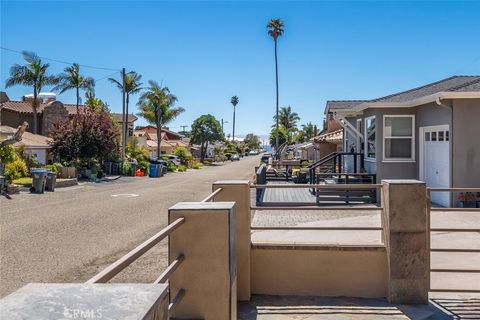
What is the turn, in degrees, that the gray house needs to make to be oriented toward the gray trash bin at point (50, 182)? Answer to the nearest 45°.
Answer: approximately 45° to its right

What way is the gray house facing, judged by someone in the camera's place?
facing the viewer and to the left of the viewer

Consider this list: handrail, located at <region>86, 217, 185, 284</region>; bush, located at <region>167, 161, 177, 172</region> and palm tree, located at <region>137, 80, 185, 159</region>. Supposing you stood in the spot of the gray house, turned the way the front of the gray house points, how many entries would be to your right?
2

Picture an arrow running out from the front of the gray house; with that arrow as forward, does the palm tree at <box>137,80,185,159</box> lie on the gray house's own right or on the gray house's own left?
on the gray house's own right

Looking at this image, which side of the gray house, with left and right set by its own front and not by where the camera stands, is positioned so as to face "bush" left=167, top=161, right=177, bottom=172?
right
